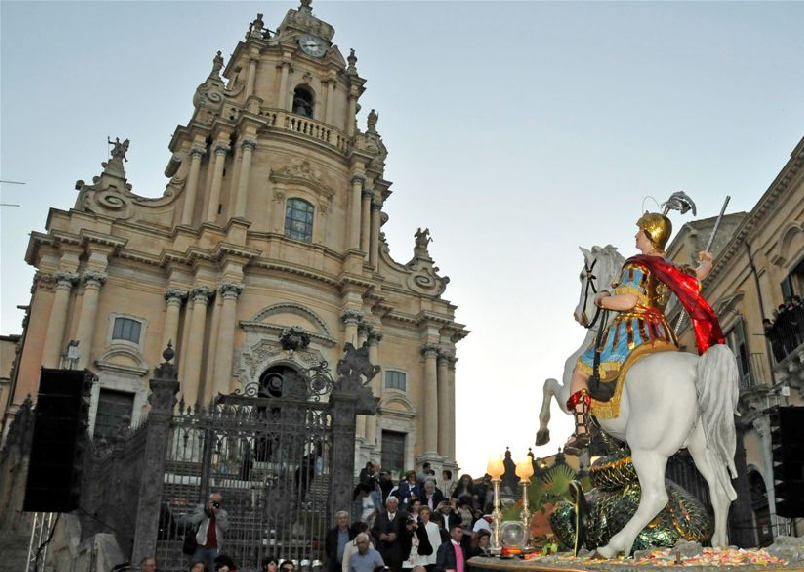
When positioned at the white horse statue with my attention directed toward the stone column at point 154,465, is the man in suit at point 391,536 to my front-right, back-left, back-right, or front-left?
front-right

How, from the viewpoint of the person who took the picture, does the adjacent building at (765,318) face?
facing the viewer and to the left of the viewer

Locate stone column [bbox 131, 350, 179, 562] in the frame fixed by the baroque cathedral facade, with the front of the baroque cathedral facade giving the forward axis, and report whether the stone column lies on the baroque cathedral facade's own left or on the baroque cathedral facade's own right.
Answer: on the baroque cathedral facade's own right

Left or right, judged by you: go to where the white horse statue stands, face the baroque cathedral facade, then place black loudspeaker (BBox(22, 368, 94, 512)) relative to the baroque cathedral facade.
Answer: left

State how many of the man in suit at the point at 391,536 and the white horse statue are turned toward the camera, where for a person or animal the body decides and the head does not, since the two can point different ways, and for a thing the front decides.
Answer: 1

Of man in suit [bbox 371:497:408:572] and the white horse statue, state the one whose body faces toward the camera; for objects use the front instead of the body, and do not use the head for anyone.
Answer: the man in suit

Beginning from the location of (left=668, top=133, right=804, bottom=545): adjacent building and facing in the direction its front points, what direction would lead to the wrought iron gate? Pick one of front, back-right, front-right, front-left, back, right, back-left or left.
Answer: front

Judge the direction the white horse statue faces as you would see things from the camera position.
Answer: facing away from the viewer and to the left of the viewer

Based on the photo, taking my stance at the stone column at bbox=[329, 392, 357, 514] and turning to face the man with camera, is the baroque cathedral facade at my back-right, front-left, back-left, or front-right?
back-right

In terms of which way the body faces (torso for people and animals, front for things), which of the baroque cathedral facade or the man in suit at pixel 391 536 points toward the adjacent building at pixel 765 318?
the baroque cathedral facade

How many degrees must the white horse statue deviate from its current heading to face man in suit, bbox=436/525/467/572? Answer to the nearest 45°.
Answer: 0° — it already faces them

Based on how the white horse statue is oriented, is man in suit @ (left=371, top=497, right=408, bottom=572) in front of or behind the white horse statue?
in front

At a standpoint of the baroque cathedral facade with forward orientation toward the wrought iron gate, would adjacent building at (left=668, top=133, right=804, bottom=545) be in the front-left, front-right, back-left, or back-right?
front-left

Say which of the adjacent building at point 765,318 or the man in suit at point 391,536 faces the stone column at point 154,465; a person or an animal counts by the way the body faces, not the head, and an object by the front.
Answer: the adjacent building

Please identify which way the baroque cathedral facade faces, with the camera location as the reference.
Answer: facing the viewer and to the right of the viewer

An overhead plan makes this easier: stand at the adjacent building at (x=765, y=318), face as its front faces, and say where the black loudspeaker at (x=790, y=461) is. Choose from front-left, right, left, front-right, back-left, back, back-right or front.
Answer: front-left

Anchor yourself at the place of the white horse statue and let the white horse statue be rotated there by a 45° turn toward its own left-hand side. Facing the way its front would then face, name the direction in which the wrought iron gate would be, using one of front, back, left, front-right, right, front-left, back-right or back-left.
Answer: front-right

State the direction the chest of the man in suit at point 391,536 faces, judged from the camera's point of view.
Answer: toward the camera
